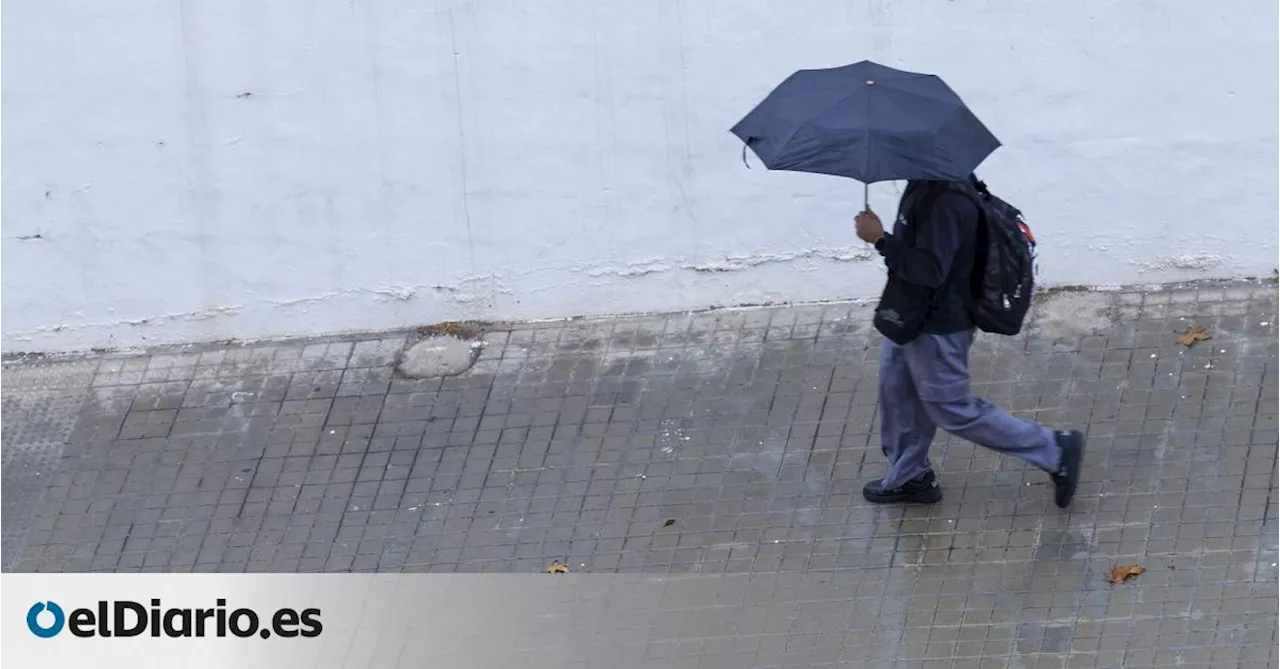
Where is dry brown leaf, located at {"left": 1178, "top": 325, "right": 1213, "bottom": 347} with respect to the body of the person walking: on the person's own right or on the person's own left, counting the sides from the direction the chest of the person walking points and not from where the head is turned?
on the person's own right

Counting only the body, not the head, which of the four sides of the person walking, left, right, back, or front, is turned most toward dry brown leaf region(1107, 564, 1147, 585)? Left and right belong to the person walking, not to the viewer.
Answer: back

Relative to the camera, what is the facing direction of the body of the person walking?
to the viewer's left

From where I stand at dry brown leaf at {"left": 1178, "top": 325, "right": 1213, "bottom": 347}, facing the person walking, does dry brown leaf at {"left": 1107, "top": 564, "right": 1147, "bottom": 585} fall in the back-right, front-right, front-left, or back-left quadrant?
front-left

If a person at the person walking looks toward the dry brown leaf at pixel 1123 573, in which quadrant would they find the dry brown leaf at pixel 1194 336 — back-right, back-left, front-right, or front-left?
front-left
